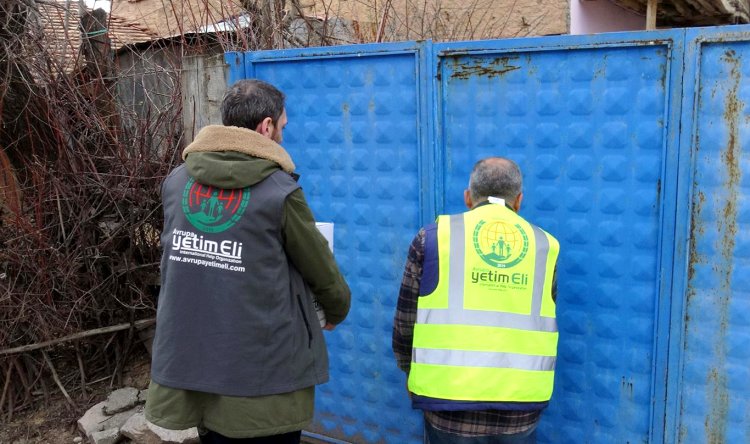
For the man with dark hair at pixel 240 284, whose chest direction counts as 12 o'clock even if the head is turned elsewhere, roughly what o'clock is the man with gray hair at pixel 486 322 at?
the man with gray hair at pixel 486 322 is roughly at 2 o'clock from the man with dark hair at pixel 240 284.

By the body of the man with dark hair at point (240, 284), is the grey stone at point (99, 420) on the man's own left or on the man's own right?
on the man's own left

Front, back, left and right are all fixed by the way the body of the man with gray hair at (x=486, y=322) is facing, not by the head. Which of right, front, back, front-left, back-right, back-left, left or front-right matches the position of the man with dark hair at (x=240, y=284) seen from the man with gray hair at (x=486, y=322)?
left

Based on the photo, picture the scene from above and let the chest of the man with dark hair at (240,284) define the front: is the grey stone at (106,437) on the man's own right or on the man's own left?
on the man's own left

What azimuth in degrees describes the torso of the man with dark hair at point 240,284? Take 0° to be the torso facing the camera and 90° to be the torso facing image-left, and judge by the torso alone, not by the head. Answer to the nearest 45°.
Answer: approximately 225°

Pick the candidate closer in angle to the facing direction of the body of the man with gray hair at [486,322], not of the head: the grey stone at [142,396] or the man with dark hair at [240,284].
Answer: the grey stone

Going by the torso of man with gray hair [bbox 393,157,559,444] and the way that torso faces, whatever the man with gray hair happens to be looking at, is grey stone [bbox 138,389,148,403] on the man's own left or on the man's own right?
on the man's own left

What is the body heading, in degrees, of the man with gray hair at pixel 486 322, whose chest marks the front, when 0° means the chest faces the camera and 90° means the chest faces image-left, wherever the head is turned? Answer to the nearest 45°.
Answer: approximately 180°

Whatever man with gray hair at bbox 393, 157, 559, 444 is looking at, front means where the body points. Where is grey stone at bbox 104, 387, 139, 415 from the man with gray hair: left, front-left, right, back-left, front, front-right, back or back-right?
front-left

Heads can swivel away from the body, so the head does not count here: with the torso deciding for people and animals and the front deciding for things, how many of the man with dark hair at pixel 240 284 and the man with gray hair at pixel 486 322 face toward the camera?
0

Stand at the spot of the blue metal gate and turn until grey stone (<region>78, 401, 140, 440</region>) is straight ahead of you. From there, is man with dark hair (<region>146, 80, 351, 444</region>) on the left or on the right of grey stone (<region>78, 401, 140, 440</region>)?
left

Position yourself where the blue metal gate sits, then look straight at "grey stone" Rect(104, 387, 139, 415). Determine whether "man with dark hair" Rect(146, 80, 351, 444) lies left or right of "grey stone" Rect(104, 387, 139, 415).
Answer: left

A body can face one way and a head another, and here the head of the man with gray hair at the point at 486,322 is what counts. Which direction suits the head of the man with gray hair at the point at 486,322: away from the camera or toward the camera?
away from the camera

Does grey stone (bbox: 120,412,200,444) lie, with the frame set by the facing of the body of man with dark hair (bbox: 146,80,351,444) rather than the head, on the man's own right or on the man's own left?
on the man's own left
